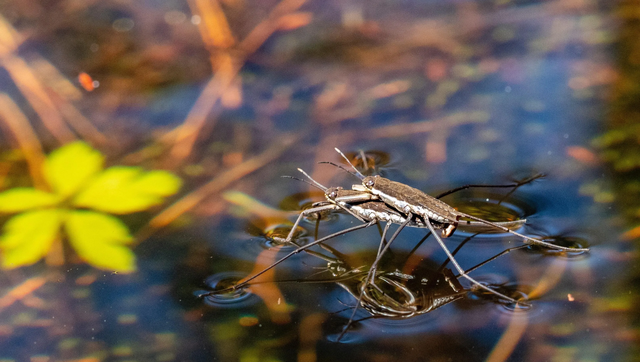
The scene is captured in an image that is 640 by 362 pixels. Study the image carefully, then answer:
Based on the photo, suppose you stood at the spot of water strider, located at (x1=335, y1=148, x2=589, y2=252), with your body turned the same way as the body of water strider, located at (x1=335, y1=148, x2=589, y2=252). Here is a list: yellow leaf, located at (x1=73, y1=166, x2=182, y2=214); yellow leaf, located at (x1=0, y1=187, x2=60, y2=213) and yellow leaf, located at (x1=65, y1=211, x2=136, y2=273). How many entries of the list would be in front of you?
3

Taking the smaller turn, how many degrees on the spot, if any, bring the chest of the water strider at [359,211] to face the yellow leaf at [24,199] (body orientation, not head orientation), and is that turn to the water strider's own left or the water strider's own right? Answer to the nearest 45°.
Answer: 0° — it already faces it

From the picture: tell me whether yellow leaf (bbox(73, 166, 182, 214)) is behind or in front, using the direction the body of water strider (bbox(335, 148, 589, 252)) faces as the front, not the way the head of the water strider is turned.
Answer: in front

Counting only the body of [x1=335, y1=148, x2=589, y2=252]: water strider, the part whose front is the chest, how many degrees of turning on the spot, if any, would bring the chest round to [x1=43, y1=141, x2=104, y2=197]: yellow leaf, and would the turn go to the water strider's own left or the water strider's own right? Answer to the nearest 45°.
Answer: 0° — it already faces it

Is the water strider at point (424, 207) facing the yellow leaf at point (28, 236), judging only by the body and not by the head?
yes

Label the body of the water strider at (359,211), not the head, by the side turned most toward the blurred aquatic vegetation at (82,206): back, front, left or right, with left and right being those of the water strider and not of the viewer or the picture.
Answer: front

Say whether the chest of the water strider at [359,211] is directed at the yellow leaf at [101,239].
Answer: yes

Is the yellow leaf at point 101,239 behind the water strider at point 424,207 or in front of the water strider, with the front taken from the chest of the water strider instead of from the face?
in front

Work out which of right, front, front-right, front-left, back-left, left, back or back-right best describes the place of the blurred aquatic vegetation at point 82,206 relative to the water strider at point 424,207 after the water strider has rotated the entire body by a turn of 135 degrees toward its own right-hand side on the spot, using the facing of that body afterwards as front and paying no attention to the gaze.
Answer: back-left

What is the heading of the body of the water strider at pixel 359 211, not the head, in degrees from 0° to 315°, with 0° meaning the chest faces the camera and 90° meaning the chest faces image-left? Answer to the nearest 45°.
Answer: approximately 90°

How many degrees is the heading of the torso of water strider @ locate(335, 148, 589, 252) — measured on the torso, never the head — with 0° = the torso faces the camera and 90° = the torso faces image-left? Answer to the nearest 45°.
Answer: approximately 90°
